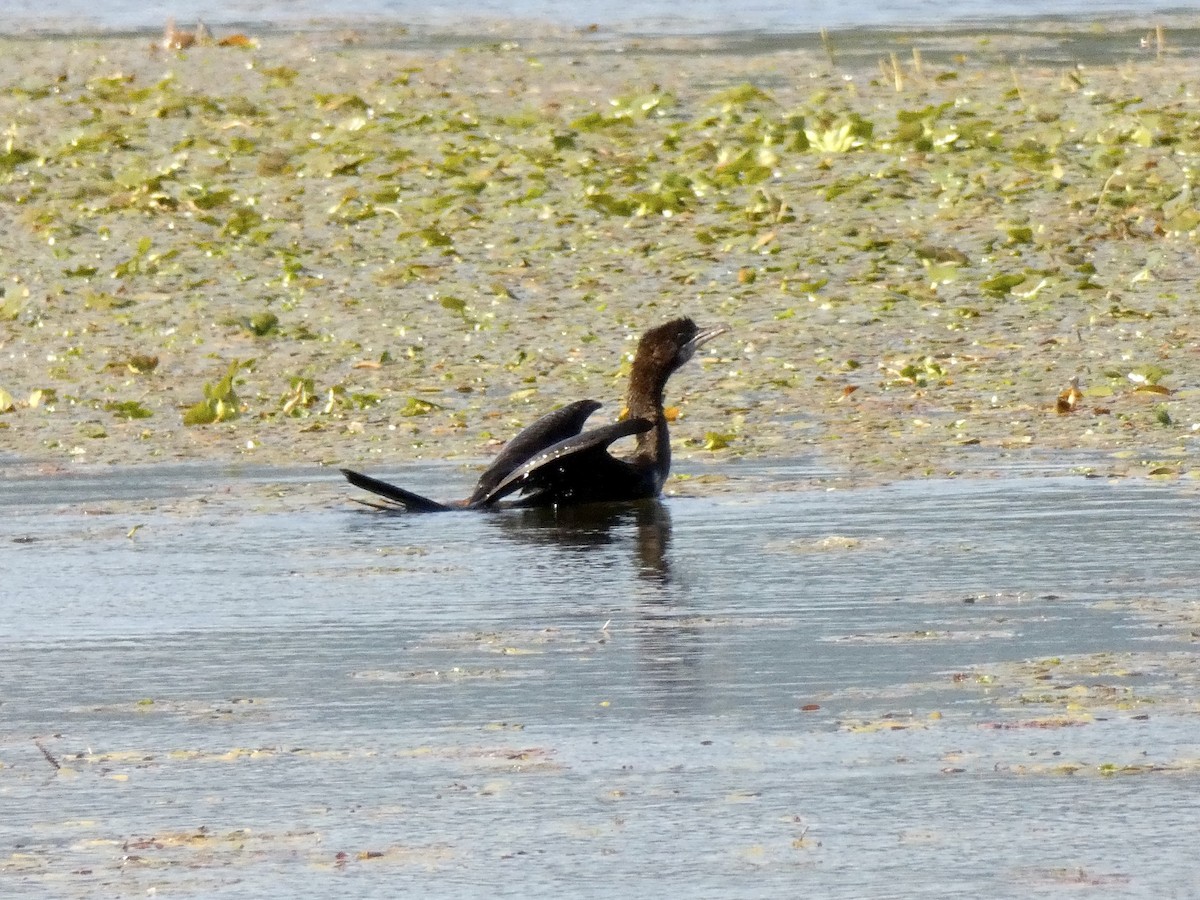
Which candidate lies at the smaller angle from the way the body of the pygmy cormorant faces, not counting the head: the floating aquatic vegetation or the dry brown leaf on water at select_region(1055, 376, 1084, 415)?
the dry brown leaf on water

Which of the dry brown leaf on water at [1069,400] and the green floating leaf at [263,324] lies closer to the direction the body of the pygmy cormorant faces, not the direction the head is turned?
the dry brown leaf on water

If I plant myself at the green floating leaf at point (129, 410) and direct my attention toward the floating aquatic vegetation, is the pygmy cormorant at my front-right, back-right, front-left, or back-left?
front-right

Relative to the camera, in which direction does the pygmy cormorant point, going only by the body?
to the viewer's right

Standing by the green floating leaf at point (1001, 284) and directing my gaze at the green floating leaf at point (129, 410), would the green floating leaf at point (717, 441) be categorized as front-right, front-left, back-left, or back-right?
front-left

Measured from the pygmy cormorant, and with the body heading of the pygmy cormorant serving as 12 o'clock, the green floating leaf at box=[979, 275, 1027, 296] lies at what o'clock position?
The green floating leaf is roughly at 10 o'clock from the pygmy cormorant.

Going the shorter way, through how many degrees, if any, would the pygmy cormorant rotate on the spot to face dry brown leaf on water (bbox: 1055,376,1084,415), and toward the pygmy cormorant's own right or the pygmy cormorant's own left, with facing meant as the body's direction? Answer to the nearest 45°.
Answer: approximately 45° to the pygmy cormorant's own left

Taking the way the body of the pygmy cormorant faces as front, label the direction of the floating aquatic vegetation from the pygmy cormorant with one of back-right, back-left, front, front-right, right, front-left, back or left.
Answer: back-left

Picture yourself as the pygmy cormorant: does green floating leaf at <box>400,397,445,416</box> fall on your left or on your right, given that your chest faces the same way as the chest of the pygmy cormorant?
on your left

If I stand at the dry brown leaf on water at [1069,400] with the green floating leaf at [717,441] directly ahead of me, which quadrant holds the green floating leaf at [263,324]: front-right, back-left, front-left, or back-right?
front-right

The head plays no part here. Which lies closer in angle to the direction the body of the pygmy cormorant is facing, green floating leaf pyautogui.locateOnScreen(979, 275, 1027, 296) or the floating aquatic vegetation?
the green floating leaf

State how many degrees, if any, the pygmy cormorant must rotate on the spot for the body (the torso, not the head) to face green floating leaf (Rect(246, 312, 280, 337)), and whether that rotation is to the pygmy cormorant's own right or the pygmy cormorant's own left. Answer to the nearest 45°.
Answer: approximately 90° to the pygmy cormorant's own left

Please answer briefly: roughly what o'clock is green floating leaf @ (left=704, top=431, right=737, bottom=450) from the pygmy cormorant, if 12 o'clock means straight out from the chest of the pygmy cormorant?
The green floating leaf is roughly at 10 o'clock from the pygmy cormorant.
